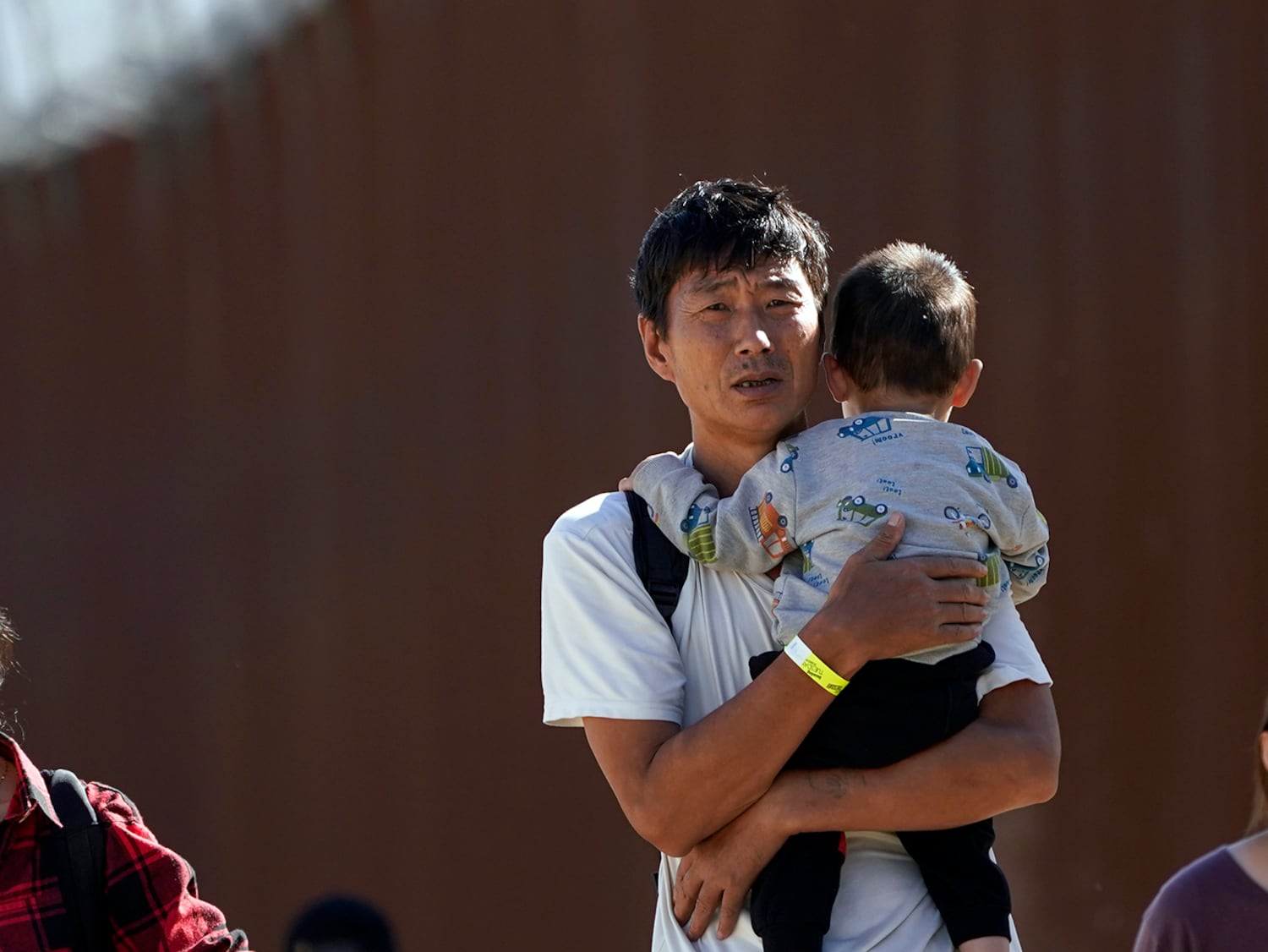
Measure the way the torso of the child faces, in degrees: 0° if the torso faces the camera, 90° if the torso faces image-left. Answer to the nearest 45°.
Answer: approximately 180°

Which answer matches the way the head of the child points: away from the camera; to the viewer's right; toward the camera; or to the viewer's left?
away from the camera
